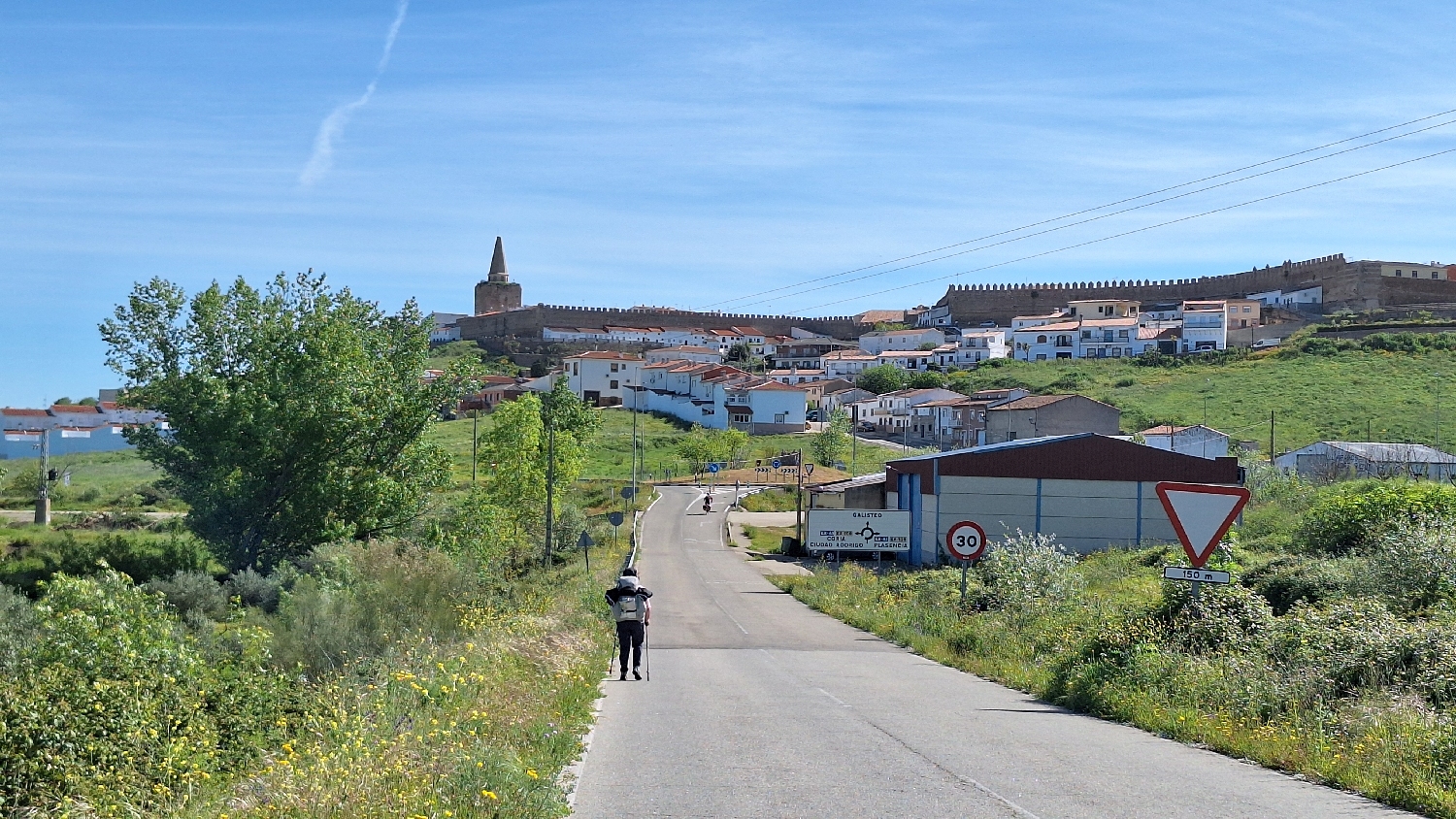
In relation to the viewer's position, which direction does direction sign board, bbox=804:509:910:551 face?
facing the viewer

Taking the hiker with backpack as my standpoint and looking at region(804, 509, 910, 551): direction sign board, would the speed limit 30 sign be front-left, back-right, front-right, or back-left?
front-right

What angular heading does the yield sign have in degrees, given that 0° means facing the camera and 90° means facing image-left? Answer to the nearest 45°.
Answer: approximately 0°

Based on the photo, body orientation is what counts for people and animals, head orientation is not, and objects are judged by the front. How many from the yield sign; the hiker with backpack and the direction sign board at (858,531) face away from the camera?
1

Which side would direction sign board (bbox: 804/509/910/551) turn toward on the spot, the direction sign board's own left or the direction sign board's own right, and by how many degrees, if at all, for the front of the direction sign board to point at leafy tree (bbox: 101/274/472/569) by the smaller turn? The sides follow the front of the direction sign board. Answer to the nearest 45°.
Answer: approximately 90° to the direction sign board's own right

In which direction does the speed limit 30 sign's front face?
toward the camera

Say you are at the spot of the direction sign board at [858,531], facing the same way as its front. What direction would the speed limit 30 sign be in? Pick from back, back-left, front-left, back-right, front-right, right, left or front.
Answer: front

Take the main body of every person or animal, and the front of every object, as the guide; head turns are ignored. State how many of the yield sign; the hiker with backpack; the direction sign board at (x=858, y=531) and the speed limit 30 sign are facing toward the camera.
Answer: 3

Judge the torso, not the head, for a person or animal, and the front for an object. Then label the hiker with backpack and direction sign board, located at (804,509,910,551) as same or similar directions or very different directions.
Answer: very different directions

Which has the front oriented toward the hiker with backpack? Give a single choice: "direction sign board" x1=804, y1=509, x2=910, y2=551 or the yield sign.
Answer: the direction sign board

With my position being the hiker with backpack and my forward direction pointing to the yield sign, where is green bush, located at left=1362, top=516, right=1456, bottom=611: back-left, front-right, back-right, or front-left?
front-left

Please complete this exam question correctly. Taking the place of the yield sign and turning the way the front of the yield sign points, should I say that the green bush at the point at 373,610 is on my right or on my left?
on my right

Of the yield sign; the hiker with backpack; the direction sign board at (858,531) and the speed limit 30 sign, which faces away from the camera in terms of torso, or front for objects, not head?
the hiker with backpack

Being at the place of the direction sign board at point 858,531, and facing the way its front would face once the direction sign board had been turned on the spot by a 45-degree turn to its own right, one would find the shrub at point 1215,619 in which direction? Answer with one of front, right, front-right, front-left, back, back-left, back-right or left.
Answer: front-left

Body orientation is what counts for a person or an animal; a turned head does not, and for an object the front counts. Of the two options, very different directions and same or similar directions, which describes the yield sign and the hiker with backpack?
very different directions

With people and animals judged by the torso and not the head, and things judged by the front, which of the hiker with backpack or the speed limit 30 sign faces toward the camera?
the speed limit 30 sign

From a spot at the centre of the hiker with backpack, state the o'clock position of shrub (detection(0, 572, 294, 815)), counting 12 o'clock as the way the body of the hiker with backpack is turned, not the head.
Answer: The shrub is roughly at 8 o'clock from the hiker with backpack.
